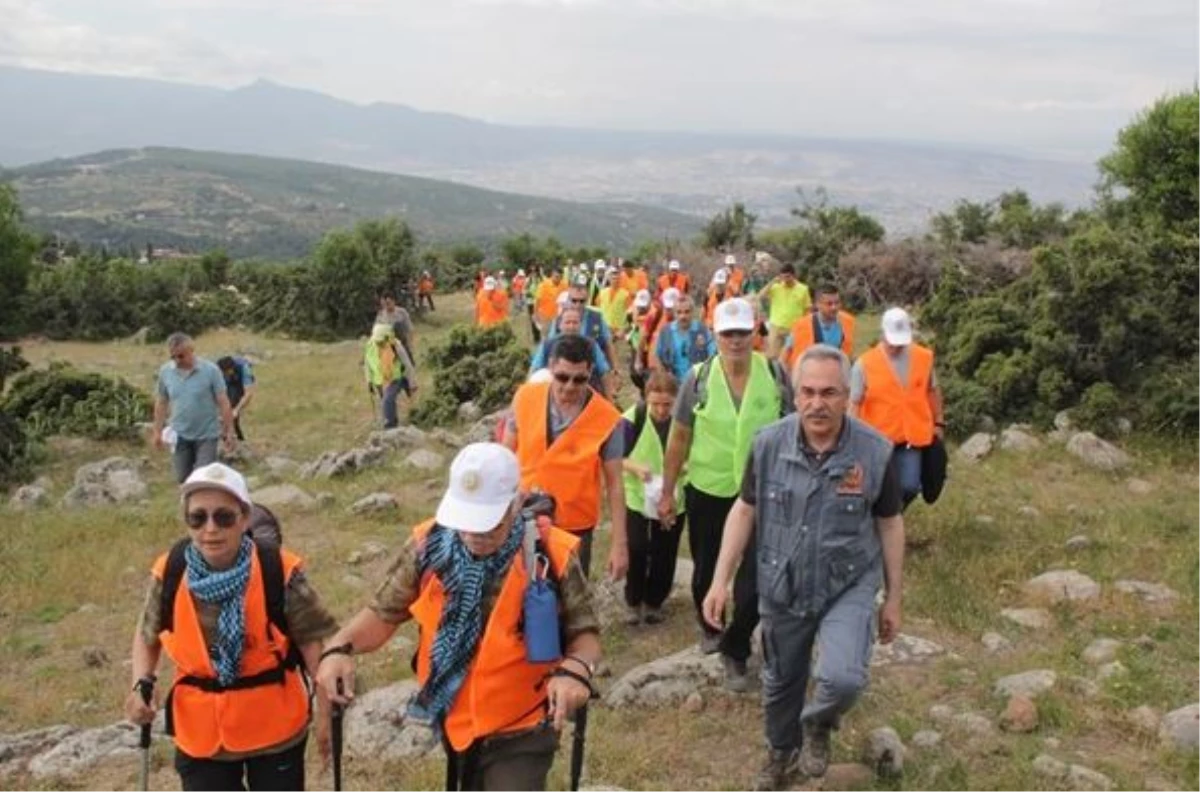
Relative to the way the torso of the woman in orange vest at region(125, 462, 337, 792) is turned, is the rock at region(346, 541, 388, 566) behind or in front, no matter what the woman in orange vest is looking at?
behind

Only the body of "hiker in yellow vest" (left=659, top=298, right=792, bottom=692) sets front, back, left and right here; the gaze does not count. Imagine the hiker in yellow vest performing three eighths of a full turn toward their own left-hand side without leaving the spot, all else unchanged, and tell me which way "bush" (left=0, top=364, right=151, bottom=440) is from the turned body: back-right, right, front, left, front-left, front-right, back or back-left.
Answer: left

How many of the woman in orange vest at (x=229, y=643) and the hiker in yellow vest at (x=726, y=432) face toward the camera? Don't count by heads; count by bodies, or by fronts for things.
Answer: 2

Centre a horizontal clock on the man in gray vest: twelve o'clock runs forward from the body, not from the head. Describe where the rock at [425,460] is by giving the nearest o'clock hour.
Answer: The rock is roughly at 5 o'clock from the man in gray vest.

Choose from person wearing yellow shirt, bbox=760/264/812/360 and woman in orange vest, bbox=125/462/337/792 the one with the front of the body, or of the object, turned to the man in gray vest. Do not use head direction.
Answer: the person wearing yellow shirt

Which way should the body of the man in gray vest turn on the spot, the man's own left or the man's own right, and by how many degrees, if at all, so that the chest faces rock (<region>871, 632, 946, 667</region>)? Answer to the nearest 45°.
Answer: approximately 180°

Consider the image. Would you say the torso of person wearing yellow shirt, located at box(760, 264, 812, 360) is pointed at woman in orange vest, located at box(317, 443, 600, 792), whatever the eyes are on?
yes

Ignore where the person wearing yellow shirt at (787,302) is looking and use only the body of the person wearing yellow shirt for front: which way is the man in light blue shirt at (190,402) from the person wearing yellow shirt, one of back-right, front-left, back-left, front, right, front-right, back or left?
front-right
